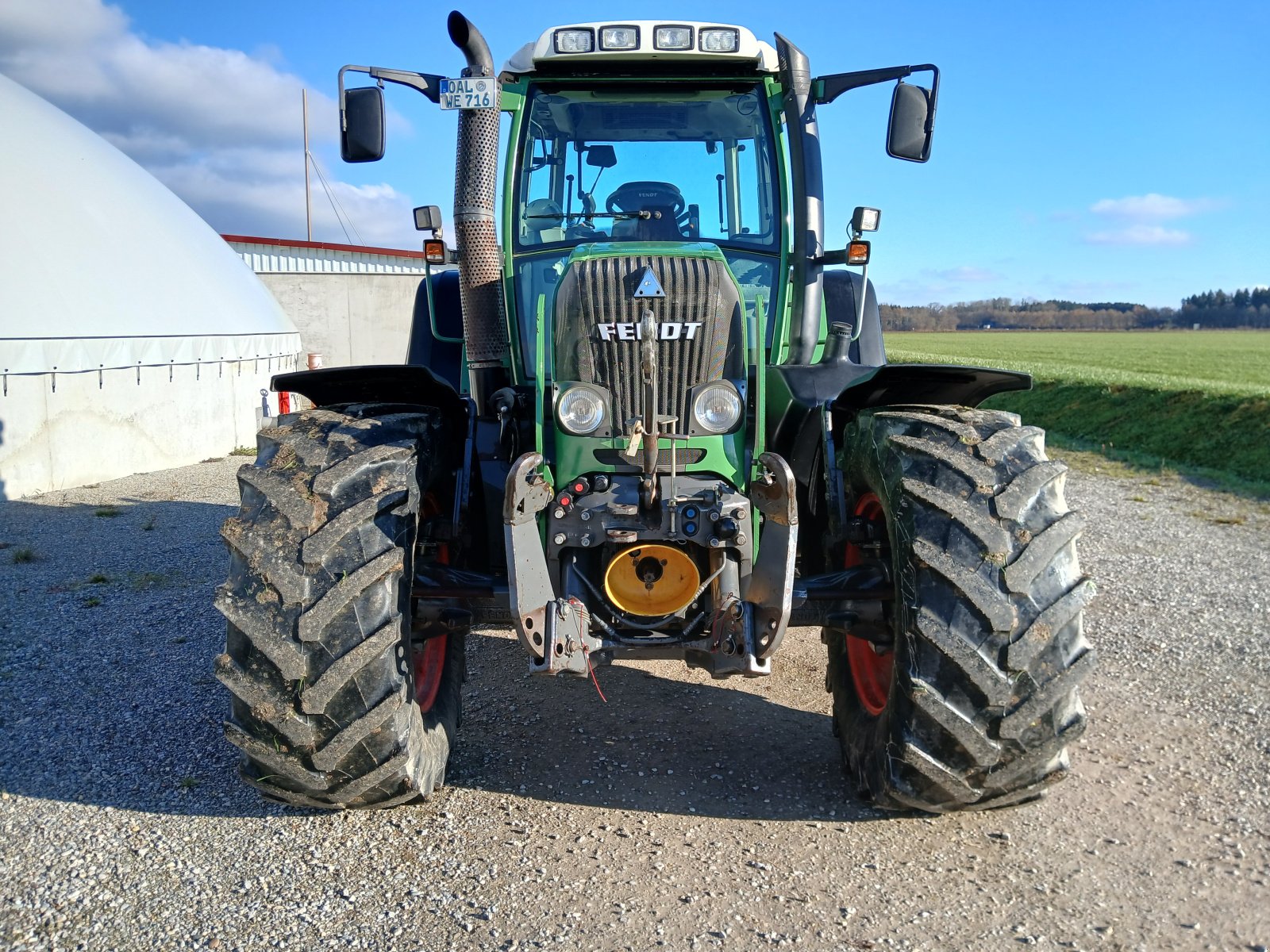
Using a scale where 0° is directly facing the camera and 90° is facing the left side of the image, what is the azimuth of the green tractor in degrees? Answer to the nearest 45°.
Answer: approximately 0°

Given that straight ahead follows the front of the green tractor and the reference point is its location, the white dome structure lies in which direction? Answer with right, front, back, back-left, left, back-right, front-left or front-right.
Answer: back-right
